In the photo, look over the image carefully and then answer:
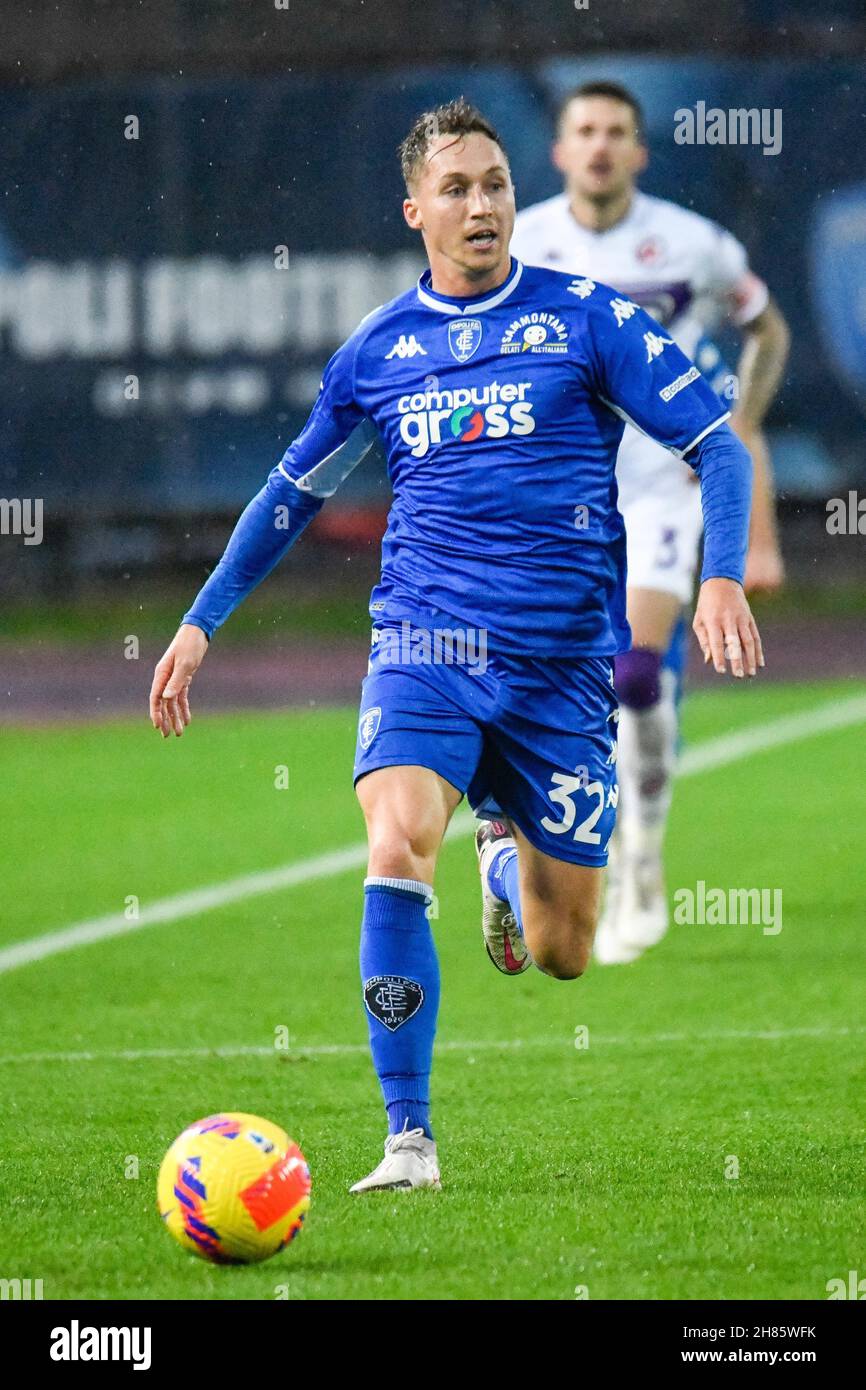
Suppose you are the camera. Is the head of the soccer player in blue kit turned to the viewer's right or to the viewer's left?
to the viewer's right

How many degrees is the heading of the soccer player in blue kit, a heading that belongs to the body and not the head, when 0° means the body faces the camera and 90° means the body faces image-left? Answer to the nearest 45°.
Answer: approximately 0°

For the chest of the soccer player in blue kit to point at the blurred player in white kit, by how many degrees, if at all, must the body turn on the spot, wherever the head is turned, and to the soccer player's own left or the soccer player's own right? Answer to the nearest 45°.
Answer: approximately 180°

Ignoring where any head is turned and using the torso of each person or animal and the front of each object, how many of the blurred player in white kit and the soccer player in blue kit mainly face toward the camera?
2

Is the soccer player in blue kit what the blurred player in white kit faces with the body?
yes
